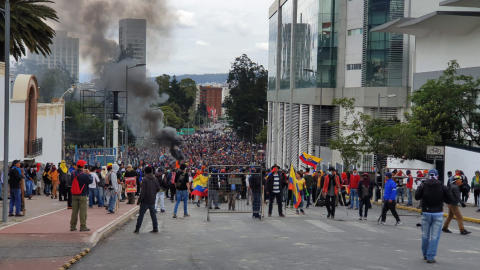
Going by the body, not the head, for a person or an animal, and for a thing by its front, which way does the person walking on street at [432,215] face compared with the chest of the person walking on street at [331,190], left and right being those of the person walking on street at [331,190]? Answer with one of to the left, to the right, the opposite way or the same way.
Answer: the opposite way

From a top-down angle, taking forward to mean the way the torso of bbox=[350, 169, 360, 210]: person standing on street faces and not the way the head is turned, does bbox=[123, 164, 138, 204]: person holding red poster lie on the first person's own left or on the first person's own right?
on the first person's own right

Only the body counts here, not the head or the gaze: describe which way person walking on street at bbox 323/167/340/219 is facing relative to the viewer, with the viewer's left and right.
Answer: facing the viewer

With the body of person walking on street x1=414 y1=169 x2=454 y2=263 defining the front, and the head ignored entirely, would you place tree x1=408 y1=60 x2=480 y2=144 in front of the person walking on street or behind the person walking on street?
in front

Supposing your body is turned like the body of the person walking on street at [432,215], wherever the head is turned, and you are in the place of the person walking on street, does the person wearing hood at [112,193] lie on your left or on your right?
on your left

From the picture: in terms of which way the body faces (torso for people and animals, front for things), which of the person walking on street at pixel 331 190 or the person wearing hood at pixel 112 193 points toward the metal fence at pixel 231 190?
the person wearing hood

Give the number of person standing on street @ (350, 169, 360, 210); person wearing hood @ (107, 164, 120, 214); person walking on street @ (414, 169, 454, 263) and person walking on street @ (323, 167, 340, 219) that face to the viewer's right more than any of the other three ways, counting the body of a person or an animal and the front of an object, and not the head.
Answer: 1

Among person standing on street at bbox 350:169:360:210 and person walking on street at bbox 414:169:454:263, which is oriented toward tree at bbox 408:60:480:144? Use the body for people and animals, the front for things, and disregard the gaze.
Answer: person walking on street at bbox 414:169:454:263
